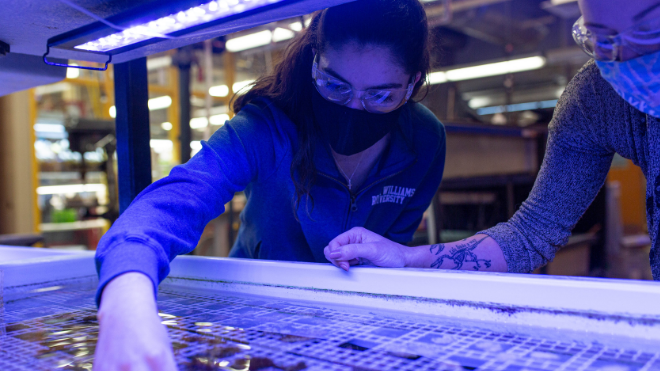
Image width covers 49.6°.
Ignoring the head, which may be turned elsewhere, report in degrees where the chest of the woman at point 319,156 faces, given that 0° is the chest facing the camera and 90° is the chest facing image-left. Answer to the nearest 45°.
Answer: approximately 0°

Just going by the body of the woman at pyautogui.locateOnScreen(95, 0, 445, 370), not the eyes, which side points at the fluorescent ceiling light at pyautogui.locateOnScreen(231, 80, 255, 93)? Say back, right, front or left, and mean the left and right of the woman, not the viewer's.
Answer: back

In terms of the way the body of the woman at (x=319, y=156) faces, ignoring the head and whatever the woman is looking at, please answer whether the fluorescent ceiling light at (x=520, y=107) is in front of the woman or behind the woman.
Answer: behind

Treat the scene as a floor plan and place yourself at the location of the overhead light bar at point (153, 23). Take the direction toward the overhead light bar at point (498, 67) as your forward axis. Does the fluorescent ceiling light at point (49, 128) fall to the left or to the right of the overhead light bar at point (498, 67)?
left

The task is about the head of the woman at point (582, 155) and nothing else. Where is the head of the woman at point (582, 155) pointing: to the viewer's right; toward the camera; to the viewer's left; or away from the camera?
to the viewer's left
